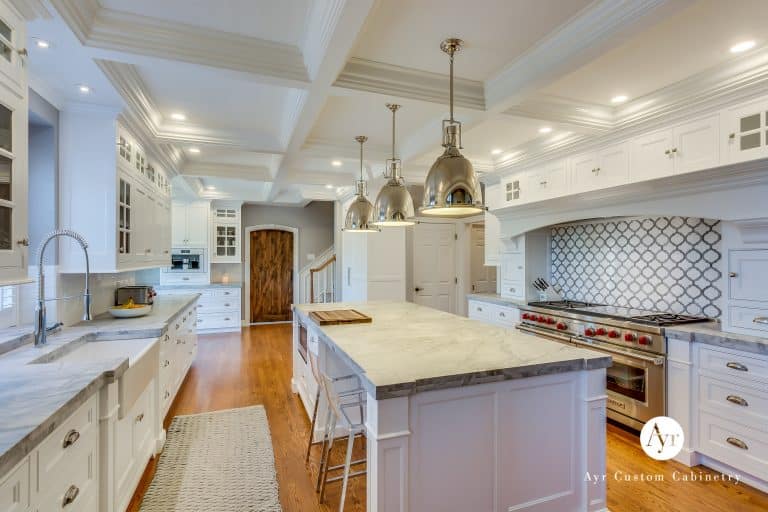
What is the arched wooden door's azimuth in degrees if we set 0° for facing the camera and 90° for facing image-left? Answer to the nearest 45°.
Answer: approximately 0°

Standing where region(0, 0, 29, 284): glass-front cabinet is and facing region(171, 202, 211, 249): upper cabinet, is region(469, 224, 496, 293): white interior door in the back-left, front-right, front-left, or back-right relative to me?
front-right

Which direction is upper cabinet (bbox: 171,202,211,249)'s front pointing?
toward the camera

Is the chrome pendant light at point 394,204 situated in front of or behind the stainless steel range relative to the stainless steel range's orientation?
in front

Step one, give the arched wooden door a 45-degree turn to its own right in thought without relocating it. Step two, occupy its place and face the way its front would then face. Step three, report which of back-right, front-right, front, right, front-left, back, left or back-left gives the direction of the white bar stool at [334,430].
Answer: front-left

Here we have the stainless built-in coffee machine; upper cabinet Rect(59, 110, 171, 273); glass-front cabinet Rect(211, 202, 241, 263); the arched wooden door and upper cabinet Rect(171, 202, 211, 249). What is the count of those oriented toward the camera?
4

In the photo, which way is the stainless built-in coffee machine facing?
toward the camera

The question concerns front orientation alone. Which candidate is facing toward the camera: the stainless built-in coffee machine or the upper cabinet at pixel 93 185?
the stainless built-in coffee machine

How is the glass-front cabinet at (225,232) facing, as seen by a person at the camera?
facing the viewer

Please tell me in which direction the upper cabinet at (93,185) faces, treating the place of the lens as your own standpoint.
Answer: facing to the right of the viewer

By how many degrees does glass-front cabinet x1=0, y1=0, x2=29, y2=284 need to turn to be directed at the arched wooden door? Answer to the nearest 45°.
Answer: approximately 90° to its left

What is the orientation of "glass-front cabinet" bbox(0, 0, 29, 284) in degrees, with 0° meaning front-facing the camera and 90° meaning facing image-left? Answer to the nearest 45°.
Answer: approximately 315°

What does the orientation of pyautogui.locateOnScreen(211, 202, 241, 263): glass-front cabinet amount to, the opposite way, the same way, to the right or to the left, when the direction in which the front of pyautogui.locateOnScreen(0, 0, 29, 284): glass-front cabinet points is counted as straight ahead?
to the right

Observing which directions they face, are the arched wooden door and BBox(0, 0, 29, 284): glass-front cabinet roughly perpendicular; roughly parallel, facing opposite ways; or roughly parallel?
roughly perpendicular

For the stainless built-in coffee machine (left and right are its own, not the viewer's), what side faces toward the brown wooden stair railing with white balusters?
left

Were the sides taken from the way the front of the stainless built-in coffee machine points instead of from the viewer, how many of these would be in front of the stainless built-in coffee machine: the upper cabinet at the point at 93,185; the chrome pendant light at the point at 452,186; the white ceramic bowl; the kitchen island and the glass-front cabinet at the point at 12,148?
5

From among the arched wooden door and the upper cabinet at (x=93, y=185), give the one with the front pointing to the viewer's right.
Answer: the upper cabinet

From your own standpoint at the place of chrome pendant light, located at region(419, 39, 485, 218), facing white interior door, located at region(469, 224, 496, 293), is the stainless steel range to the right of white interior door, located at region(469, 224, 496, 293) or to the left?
right
